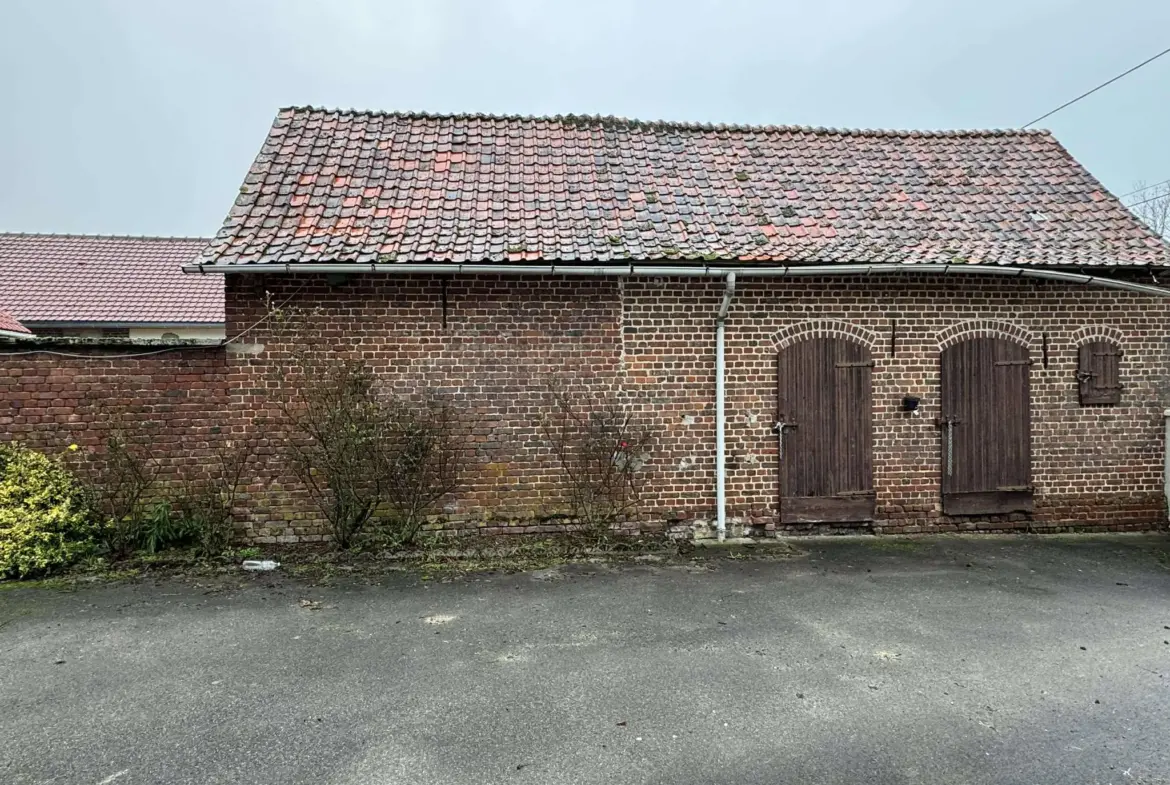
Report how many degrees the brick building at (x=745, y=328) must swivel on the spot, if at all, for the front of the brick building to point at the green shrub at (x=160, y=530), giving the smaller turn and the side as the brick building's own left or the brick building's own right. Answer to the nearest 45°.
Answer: approximately 90° to the brick building's own right

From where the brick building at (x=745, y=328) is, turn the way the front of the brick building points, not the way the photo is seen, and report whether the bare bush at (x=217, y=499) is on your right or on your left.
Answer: on your right

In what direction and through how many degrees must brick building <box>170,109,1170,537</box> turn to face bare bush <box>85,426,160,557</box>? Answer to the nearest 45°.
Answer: approximately 90° to its right

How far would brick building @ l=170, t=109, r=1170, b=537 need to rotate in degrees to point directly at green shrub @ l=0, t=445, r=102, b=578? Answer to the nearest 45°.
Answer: approximately 90° to its right

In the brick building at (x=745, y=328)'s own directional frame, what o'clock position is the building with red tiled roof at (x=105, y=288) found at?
the building with red tiled roof at (x=105, y=288) is roughly at 4 o'clock from the brick building at (x=745, y=328).

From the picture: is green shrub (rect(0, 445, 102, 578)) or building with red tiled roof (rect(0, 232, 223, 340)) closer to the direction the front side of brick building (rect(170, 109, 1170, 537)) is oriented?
the green shrub

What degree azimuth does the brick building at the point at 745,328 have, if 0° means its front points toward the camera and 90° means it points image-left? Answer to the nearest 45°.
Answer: approximately 0°
